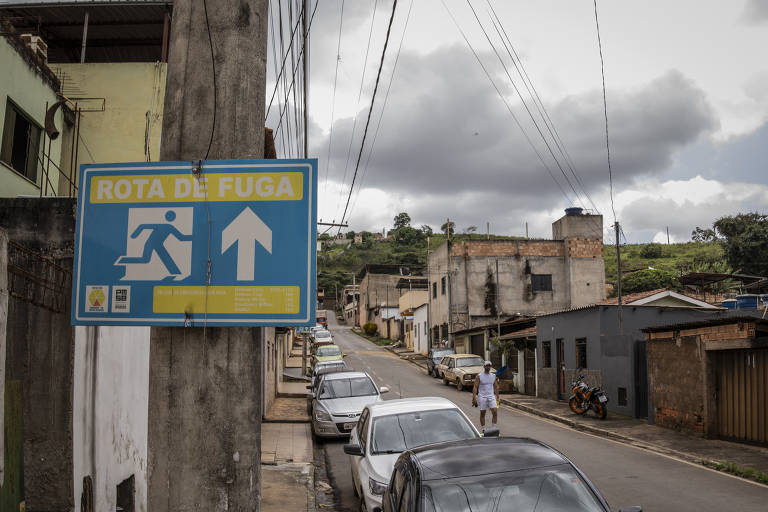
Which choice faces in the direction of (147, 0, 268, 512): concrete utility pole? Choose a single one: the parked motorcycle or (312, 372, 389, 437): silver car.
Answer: the silver car

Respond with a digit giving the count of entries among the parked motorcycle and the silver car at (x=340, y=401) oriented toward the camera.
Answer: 1

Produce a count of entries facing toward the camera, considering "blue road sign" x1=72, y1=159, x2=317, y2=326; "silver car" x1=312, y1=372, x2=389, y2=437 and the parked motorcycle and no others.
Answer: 2

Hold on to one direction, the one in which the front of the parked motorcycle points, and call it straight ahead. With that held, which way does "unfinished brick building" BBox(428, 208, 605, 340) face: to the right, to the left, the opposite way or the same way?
to the left

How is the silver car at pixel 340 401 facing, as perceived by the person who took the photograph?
facing the viewer

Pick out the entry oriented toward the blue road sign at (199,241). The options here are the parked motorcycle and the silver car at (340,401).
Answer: the silver car

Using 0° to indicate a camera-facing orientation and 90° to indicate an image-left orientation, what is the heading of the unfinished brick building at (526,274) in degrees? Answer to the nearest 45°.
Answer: approximately 45°

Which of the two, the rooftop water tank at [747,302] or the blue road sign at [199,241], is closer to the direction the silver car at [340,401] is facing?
the blue road sign

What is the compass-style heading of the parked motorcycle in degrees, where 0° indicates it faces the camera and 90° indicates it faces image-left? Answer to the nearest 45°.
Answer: approximately 135°

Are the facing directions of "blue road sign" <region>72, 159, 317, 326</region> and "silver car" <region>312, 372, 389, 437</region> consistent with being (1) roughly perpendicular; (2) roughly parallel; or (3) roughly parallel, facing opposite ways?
roughly parallel

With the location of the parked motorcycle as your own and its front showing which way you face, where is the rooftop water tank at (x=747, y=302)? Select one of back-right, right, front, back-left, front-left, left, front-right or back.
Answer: right

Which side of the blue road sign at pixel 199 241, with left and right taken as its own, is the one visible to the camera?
front

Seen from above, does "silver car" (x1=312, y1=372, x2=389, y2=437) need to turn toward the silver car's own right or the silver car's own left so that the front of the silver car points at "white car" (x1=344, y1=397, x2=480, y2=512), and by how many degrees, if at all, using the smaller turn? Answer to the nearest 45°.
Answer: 0° — it already faces it

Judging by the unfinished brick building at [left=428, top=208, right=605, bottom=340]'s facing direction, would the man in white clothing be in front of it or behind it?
in front

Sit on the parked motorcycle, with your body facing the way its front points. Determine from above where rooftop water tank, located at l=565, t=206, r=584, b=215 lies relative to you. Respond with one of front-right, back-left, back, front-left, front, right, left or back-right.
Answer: front-right
